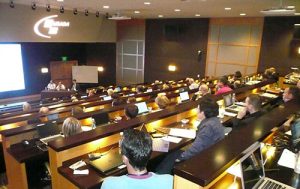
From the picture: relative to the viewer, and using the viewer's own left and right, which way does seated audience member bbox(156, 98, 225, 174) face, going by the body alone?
facing to the left of the viewer

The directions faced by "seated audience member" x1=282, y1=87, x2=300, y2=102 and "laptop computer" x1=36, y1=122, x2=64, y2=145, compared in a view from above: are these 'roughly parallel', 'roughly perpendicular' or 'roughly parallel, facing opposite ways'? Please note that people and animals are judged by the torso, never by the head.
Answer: roughly parallel, facing opposite ways

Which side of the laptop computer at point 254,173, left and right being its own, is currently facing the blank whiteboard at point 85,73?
back

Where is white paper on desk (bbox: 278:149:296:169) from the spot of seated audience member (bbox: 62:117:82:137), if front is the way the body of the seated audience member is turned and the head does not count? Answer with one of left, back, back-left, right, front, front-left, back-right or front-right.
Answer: back-right

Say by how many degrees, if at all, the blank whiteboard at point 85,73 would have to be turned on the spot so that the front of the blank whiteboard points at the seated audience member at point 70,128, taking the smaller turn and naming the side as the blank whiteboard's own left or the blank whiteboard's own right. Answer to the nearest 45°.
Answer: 0° — it already faces them

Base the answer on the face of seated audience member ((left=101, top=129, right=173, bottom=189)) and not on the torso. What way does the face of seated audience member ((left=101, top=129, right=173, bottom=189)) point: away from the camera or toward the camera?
away from the camera

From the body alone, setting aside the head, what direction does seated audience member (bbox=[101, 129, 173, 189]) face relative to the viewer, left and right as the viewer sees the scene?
facing away from the viewer

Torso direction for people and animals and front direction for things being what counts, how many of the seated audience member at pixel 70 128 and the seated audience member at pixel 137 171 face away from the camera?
2

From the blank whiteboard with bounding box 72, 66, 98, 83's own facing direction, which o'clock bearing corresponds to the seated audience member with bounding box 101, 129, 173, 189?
The seated audience member is roughly at 12 o'clock from the blank whiteboard.

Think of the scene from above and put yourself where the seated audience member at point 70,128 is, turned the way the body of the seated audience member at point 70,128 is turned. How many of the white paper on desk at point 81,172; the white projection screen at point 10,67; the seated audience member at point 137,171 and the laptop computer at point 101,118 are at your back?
2

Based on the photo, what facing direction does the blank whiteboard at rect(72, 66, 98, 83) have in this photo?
toward the camera

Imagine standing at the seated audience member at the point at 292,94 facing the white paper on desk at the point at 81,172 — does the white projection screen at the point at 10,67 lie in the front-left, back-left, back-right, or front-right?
front-right

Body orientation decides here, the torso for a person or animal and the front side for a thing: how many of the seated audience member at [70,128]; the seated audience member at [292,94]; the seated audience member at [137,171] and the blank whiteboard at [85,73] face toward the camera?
1

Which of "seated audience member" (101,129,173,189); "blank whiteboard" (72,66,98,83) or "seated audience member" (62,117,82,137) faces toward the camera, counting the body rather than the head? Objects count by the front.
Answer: the blank whiteboard

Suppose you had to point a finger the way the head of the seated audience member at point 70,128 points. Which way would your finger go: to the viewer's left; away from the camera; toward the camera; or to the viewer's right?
away from the camera

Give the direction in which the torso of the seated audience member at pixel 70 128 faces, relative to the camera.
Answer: away from the camera
